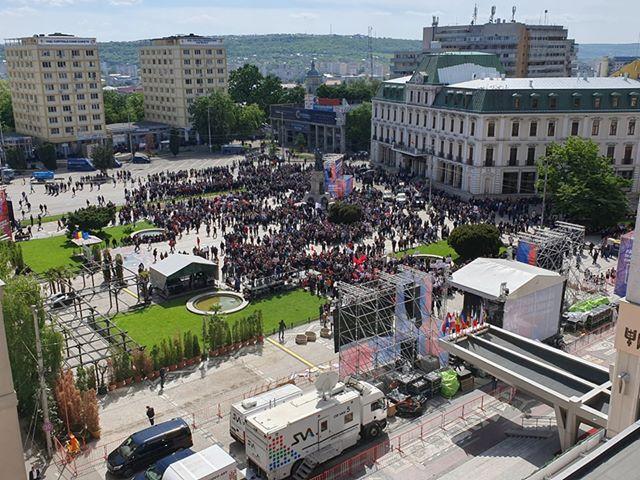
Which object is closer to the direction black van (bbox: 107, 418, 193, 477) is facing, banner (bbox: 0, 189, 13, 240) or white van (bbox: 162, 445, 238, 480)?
the banner

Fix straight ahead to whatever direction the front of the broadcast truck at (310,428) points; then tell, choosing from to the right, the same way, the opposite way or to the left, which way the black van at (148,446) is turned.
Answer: the opposite way

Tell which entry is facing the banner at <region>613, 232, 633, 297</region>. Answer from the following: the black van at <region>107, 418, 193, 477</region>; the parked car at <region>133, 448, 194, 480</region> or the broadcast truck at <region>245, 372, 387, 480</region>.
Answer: the broadcast truck

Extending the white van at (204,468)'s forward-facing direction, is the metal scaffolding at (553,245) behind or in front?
behind

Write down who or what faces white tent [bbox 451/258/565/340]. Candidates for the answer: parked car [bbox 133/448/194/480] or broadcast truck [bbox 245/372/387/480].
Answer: the broadcast truck

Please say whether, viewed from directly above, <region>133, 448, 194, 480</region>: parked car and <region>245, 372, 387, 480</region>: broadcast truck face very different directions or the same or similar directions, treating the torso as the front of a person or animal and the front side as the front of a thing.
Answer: very different directions

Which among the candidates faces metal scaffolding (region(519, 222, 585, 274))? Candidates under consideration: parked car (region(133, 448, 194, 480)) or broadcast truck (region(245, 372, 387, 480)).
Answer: the broadcast truck

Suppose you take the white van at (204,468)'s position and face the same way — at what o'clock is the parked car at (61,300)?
The parked car is roughly at 4 o'clock from the white van.

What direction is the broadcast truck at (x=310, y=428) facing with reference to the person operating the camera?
facing away from the viewer and to the right of the viewer

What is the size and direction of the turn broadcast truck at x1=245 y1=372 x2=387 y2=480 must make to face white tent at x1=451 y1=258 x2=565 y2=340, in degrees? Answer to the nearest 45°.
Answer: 0° — it already faces it
